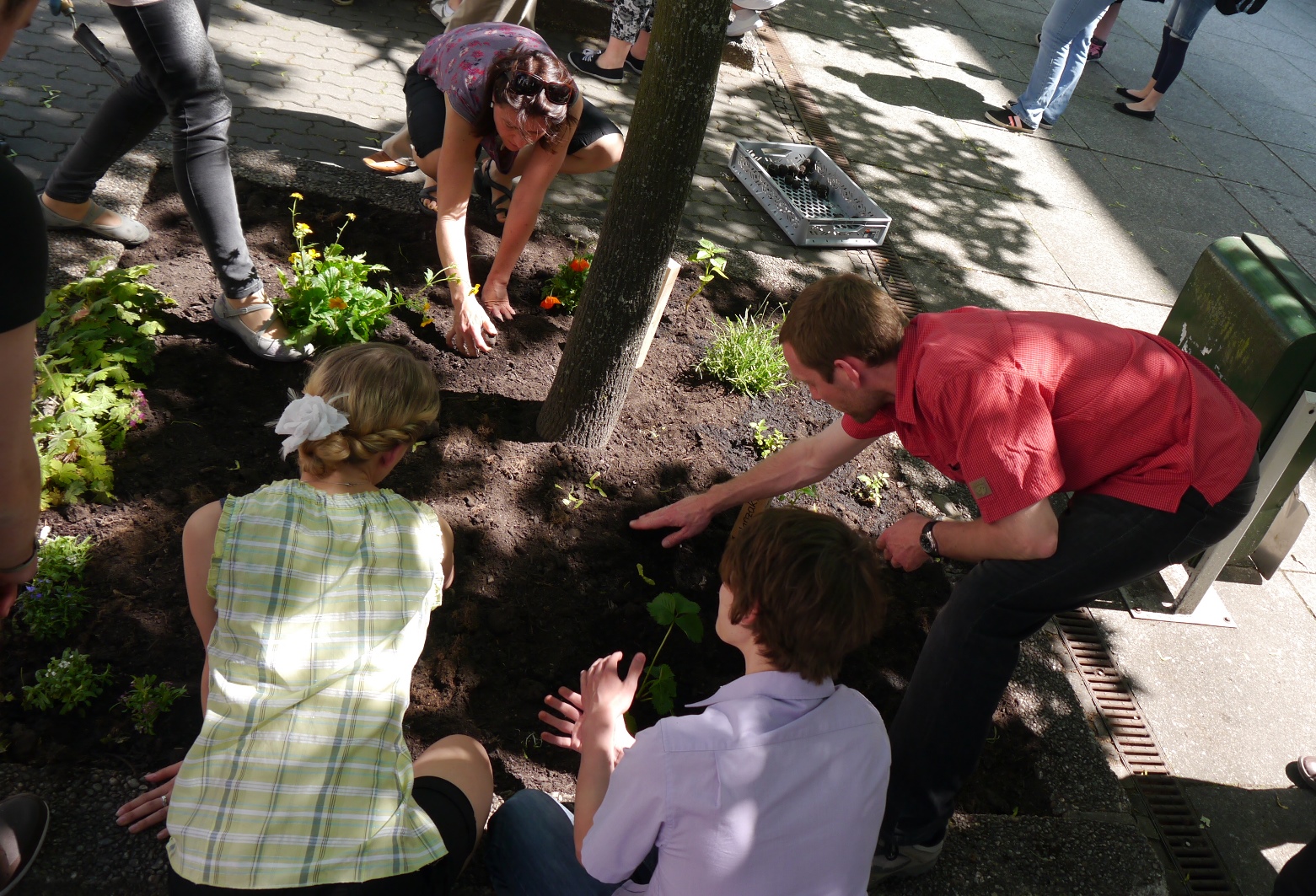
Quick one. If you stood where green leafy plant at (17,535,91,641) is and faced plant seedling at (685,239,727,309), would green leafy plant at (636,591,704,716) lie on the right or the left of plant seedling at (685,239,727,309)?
right

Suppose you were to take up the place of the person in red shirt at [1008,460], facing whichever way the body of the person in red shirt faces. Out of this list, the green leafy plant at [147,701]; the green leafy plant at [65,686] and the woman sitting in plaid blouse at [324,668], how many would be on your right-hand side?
0

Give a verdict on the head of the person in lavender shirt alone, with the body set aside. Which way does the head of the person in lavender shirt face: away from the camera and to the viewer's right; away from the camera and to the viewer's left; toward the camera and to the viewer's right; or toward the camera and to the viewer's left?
away from the camera and to the viewer's left

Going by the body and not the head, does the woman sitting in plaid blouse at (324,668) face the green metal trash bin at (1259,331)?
no

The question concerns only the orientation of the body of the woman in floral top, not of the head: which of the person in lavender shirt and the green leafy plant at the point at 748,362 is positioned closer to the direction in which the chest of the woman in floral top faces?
the person in lavender shirt

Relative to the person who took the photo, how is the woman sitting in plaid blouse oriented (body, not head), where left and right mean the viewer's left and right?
facing away from the viewer

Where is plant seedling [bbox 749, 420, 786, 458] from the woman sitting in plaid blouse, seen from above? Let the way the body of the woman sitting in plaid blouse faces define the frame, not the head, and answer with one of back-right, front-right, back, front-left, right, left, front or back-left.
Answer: front-right

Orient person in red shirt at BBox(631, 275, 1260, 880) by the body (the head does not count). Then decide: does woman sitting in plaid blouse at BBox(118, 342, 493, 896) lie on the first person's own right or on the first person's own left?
on the first person's own left

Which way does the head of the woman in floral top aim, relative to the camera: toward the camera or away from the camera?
toward the camera

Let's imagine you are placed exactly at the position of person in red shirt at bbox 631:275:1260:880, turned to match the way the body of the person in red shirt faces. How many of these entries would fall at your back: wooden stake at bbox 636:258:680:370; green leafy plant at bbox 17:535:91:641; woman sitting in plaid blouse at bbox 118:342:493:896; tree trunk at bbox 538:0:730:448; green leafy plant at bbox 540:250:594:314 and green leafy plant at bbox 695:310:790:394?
0

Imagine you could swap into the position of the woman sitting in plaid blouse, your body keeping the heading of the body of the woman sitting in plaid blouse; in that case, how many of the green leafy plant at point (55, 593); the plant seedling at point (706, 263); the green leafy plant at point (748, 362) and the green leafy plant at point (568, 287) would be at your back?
0

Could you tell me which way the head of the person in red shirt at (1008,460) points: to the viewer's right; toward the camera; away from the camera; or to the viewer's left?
to the viewer's left

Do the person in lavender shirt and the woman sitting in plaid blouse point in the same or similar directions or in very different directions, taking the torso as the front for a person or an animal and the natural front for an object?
same or similar directions

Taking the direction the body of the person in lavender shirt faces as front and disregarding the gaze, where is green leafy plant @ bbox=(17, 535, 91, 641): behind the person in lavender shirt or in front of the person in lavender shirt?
in front

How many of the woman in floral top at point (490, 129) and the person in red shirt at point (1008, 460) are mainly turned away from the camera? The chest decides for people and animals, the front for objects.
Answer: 0

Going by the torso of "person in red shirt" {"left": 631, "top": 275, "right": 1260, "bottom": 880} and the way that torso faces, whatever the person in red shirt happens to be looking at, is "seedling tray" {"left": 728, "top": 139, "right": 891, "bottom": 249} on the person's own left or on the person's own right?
on the person's own right

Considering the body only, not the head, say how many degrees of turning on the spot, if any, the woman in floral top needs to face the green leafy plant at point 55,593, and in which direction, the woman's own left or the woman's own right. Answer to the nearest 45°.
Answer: approximately 45° to the woman's own right

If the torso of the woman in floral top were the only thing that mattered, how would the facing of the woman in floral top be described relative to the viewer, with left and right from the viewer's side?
facing the viewer

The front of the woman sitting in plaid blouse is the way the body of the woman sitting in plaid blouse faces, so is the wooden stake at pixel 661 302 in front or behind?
in front
